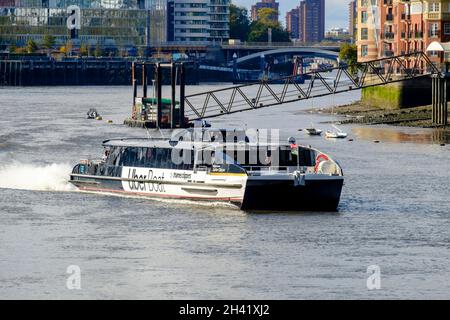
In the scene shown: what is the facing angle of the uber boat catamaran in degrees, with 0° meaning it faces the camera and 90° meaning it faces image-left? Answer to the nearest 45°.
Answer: approximately 315°
